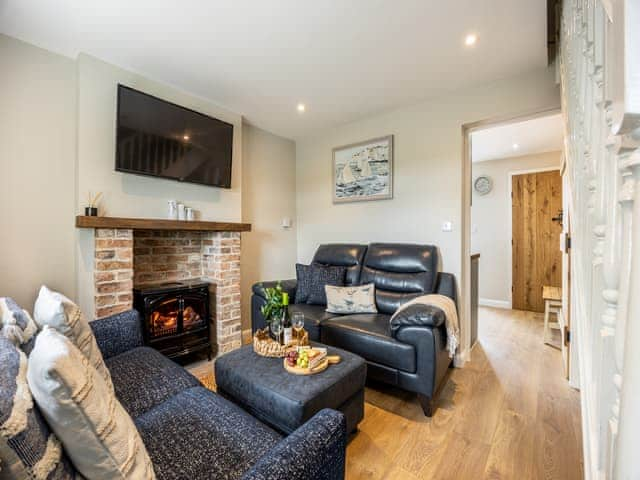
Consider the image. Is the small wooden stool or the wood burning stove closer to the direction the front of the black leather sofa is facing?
the wood burning stove

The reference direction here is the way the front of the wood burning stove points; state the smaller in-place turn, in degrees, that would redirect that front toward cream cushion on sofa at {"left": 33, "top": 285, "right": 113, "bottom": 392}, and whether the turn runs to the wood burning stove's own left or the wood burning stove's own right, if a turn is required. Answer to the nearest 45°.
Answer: approximately 45° to the wood burning stove's own right

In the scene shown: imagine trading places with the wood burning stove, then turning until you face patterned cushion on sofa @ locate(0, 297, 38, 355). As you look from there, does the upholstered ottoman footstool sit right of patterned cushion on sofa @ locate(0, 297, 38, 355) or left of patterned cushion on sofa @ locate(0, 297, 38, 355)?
left

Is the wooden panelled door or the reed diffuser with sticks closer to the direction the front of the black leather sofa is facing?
the reed diffuser with sticks

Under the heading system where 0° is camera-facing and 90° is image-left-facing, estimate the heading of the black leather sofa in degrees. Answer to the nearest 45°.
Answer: approximately 45°

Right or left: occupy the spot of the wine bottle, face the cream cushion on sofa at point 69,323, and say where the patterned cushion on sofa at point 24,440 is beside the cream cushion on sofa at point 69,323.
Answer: left

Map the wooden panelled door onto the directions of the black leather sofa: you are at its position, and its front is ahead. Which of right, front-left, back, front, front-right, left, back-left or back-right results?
back

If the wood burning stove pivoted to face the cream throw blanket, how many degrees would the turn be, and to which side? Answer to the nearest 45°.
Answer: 0° — it already faces it

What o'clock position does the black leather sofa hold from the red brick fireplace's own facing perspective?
The black leather sofa is roughly at 12 o'clock from the red brick fireplace.

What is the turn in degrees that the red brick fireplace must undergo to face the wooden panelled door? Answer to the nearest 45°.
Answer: approximately 45° to its left
